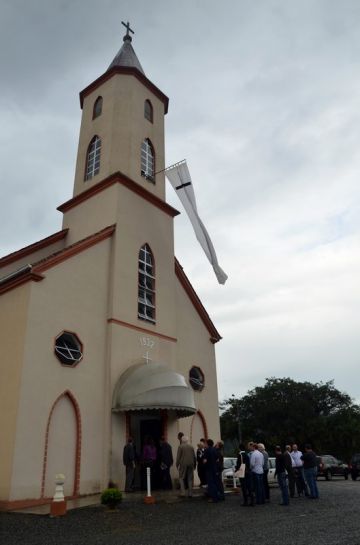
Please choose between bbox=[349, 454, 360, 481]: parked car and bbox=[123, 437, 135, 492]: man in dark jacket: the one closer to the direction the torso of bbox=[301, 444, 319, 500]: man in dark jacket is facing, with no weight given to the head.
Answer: the man in dark jacket

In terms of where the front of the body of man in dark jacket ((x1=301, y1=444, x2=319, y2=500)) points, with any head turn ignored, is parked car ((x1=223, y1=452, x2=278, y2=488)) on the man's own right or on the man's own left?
on the man's own right

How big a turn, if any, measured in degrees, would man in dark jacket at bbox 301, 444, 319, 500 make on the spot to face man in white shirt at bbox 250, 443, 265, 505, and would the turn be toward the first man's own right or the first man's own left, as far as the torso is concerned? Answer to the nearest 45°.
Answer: approximately 45° to the first man's own left

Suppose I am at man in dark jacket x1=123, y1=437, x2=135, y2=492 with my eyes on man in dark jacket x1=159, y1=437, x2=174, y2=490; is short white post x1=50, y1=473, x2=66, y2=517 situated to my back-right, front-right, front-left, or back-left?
back-right

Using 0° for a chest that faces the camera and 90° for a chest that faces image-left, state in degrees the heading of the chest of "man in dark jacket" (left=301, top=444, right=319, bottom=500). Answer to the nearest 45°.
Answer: approximately 90°

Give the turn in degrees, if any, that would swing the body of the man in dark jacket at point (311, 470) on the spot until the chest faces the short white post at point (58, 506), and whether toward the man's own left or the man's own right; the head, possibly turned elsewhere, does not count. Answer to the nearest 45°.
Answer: approximately 45° to the man's own left

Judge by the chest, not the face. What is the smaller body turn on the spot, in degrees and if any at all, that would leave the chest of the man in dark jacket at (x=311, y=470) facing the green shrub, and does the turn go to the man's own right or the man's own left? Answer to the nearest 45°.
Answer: approximately 45° to the man's own left
